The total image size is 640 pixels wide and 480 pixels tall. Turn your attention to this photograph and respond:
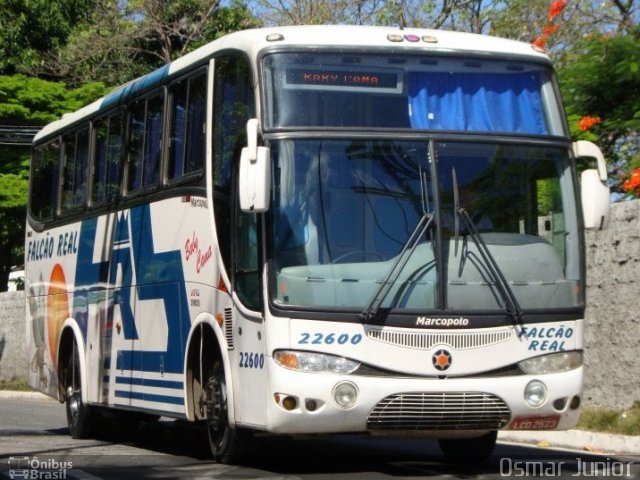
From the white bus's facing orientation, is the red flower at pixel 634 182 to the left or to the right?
on its left

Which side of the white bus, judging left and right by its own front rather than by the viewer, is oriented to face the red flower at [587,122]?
left

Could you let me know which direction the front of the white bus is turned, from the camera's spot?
facing the viewer and to the right of the viewer

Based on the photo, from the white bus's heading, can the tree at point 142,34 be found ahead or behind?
behind

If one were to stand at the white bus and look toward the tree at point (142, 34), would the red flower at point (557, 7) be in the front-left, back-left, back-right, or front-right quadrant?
front-right

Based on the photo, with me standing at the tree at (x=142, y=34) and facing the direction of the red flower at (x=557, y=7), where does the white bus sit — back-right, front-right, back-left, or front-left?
front-right
